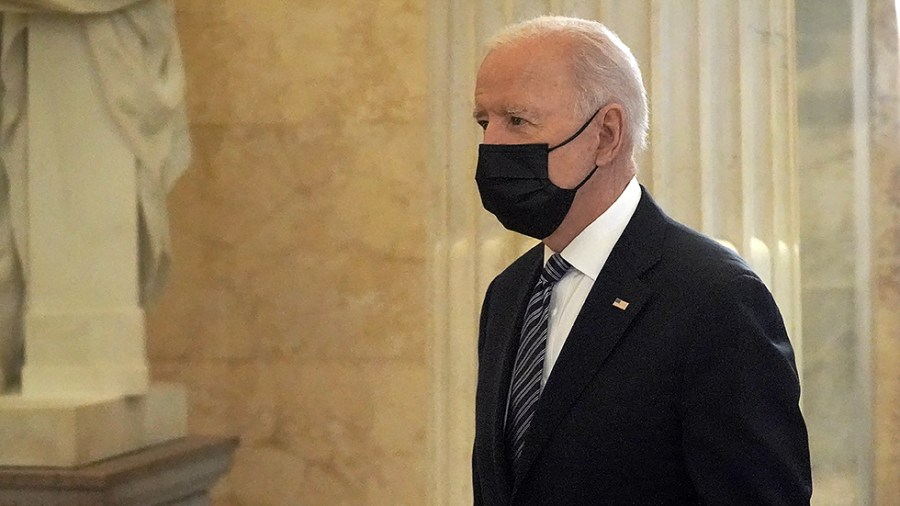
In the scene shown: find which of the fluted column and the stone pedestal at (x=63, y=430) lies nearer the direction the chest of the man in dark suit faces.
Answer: the stone pedestal

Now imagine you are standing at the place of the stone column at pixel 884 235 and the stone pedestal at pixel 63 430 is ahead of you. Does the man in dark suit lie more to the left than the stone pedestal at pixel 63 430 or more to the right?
left

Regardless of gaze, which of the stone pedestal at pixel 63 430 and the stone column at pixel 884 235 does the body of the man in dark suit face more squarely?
the stone pedestal

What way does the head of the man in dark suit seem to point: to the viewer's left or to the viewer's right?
to the viewer's left

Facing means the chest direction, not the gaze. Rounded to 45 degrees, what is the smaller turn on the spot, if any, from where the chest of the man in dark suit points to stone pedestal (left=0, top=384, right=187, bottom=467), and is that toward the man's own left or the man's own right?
approximately 90° to the man's own right

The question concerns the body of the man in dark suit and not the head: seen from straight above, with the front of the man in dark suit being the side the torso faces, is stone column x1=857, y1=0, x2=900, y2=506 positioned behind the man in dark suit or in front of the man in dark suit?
behind

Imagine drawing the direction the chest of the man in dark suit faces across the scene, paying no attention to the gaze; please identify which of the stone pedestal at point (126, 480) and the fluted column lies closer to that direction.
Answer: the stone pedestal

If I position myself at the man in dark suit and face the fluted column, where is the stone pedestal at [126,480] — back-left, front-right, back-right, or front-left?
front-left

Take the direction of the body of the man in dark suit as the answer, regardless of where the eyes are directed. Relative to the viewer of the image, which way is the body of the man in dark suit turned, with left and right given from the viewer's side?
facing the viewer and to the left of the viewer

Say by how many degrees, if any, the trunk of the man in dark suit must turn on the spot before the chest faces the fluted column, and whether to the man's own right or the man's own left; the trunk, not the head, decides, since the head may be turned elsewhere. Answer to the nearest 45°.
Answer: approximately 135° to the man's own right

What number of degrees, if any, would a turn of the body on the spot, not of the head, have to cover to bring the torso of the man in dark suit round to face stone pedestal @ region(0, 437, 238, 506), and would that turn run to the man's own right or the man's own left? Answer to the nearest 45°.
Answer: approximately 90° to the man's own right
